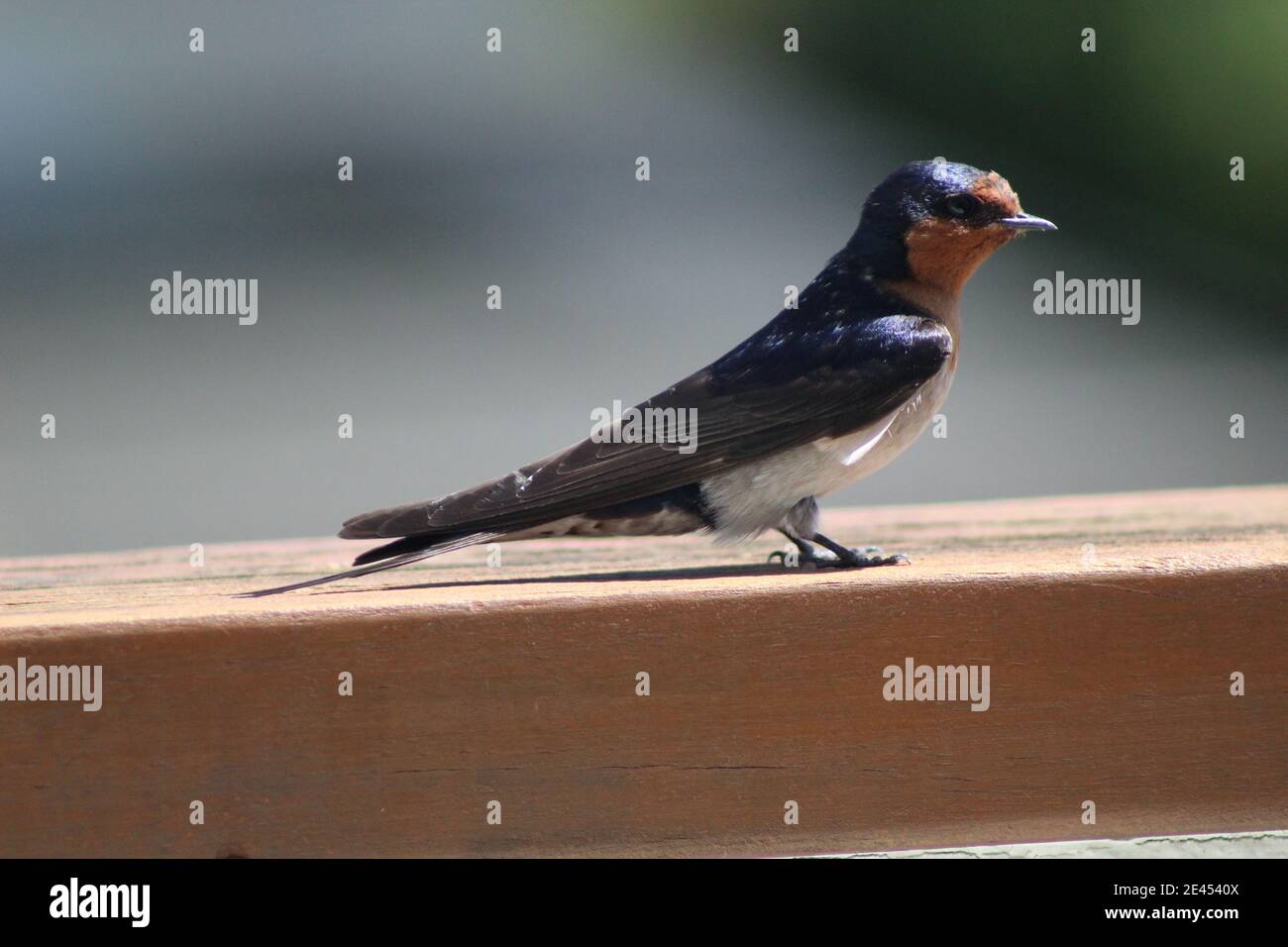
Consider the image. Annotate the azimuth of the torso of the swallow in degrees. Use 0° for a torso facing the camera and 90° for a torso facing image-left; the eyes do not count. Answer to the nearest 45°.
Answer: approximately 270°
